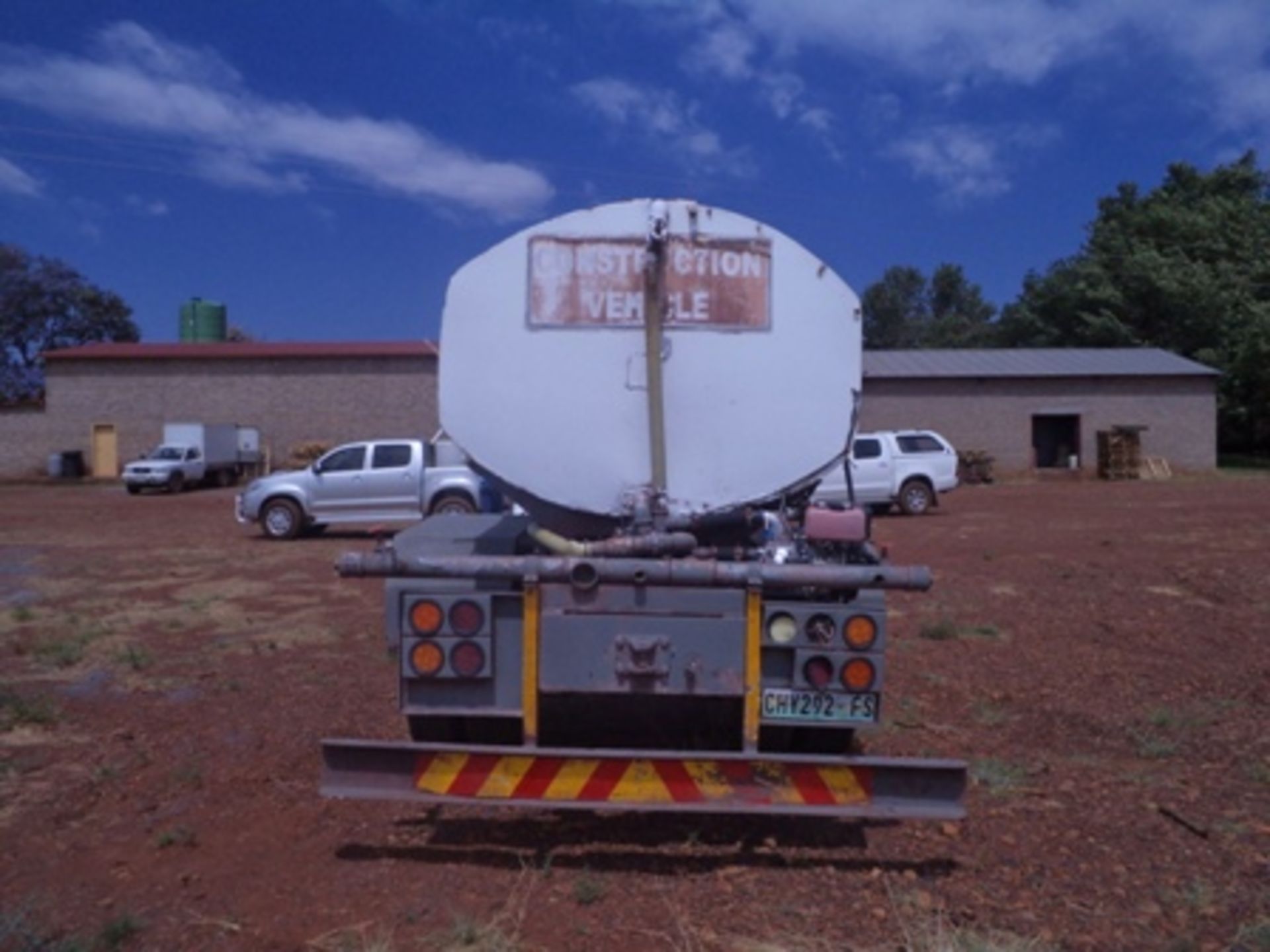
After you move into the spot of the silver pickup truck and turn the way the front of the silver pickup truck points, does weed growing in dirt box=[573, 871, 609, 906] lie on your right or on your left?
on your left

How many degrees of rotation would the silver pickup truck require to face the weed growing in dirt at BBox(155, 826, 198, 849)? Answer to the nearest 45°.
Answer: approximately 90° to its left

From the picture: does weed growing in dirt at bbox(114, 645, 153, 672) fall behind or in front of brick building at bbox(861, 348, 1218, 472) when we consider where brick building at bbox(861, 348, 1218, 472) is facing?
in front

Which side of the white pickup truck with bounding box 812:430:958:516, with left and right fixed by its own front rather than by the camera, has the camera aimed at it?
left

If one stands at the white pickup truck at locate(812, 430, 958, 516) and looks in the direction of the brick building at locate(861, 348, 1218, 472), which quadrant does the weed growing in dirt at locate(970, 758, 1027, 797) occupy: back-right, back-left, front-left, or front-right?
back-right

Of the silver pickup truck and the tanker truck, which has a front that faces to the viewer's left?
the silver pickup truck

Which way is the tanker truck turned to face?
away from the camera

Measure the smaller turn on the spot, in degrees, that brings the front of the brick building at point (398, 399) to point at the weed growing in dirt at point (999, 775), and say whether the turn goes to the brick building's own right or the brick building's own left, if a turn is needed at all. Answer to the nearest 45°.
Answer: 0° — it already faces it

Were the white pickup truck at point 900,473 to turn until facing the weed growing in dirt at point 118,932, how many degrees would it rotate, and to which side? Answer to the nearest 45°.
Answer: approximately 90° to its left

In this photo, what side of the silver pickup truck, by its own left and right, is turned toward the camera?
left

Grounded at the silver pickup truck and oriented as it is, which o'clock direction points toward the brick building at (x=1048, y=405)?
The brick building is roughly at 5 o'clock from the silver pickup truck.

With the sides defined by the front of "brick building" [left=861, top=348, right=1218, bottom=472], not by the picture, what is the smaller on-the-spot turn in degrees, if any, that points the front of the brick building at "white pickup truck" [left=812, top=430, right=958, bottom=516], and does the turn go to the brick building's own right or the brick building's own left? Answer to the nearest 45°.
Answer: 0° — it already faces it

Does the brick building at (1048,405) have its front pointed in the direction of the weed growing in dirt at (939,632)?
yes
